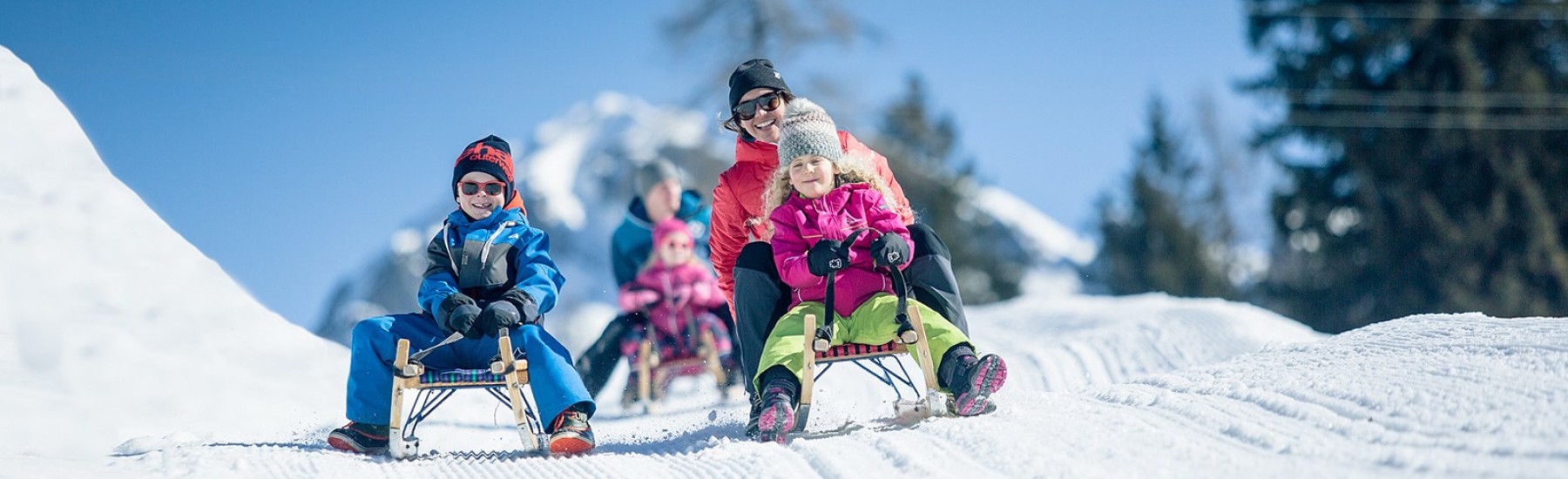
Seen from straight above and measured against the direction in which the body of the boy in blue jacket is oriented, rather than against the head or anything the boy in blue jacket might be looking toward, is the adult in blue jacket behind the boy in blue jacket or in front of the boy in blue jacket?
behind

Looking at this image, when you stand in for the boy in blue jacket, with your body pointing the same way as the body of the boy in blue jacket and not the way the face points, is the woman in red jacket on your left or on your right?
on your left

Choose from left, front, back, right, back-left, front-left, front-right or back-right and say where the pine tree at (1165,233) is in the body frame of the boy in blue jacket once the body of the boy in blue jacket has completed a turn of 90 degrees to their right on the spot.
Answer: back-right

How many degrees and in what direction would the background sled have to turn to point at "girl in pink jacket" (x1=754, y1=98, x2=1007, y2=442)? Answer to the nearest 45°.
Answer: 0° — it already faces them

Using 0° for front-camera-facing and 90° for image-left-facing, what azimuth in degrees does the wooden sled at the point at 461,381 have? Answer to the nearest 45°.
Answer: approximately 0°

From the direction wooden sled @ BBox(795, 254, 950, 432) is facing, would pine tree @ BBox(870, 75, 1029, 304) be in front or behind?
behind

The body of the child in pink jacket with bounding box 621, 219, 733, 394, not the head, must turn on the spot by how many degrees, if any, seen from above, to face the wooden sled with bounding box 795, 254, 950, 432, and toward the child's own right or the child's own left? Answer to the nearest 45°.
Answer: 0° — they already face it
